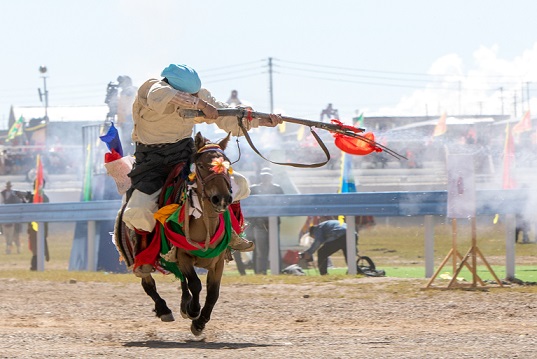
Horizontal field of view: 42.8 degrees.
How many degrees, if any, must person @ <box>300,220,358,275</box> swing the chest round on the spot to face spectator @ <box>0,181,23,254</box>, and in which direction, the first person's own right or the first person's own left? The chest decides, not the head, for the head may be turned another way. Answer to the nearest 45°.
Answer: approximately 45° to the first person's own right

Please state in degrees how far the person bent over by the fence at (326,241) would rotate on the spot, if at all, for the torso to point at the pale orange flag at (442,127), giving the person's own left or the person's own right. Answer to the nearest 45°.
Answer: approximately 90° to the person's own right

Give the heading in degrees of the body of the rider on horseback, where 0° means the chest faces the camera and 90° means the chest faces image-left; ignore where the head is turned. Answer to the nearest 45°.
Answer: approximately 315°

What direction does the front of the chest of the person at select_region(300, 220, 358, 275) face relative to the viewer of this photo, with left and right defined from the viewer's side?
facing to the left of the viewer

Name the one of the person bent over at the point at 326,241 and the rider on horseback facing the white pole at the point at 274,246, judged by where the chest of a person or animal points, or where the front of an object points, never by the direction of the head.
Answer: the person bent over

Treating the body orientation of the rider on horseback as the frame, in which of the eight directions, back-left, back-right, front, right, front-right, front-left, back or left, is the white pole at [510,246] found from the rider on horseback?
left

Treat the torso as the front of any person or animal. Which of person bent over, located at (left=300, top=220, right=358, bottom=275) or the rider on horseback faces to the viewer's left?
the person bent over

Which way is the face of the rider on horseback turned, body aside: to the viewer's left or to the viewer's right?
to the viewer's right

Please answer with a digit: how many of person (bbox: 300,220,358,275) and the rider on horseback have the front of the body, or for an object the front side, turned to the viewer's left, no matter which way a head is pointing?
1
